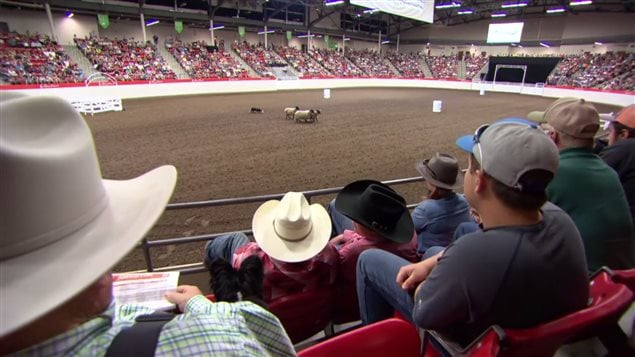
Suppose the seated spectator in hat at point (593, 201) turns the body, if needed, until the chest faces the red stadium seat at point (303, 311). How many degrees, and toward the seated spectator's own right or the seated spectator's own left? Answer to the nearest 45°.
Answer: approximately 90° to the seated spectator's own left

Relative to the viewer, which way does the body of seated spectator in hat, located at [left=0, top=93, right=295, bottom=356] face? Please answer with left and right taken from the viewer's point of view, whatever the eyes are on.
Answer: facing away from the viewer and to the right of the viewer

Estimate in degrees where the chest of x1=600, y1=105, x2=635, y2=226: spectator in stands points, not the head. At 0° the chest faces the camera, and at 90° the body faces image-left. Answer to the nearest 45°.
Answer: approximately 135°

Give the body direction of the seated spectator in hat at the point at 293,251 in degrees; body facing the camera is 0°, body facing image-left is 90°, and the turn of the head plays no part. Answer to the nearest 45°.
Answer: approximately 135°

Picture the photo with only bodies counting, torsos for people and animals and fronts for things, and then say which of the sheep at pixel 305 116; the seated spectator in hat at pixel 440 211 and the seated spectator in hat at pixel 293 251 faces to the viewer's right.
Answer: the sheep

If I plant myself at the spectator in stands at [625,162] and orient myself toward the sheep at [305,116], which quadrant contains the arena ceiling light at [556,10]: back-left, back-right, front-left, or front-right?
front-right

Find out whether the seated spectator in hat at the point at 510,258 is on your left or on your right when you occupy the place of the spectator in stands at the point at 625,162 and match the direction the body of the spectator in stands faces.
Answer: on your left

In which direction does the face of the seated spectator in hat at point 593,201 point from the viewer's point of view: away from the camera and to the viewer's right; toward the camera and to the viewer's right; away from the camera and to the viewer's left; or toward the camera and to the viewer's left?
away from the camera and to the viewer's left

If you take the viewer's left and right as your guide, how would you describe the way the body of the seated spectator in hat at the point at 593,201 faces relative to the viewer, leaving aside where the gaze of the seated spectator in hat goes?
facing away from the viewer and to the left of the viewer

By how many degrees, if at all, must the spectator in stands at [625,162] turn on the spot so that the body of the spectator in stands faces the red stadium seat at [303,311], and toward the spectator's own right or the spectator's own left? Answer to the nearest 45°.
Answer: approximately 90° to the spectator's own left

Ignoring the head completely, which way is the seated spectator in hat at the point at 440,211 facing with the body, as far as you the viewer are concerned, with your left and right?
facing away from the viewer and to the left of the viewer

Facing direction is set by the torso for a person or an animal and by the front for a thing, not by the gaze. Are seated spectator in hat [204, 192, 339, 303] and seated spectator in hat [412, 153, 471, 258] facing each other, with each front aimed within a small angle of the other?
no

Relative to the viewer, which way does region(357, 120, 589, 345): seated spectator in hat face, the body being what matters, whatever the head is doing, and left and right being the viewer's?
facing away from the viewer and to the left of the viewer

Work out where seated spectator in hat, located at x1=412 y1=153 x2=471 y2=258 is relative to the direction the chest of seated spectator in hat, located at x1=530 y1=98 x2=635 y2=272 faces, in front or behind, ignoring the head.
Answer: in front

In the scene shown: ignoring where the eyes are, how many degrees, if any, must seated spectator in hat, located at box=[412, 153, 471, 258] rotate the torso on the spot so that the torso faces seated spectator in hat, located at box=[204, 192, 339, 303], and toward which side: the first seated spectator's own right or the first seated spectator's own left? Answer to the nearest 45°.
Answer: approximately 90° to the first seated spectator's own left

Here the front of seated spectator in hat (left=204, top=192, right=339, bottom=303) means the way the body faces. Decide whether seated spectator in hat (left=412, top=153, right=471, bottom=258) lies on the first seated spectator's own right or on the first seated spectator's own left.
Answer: on the first seated spectator's own right

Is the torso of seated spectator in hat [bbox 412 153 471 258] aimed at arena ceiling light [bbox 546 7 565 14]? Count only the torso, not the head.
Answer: no

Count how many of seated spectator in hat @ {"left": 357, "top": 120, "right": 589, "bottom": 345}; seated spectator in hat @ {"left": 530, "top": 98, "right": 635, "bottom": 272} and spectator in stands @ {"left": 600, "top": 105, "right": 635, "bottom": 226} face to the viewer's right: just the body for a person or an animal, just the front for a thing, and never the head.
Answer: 0

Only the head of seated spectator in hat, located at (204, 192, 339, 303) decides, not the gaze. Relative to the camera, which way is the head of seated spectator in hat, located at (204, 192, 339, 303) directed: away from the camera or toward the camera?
away from the camera
